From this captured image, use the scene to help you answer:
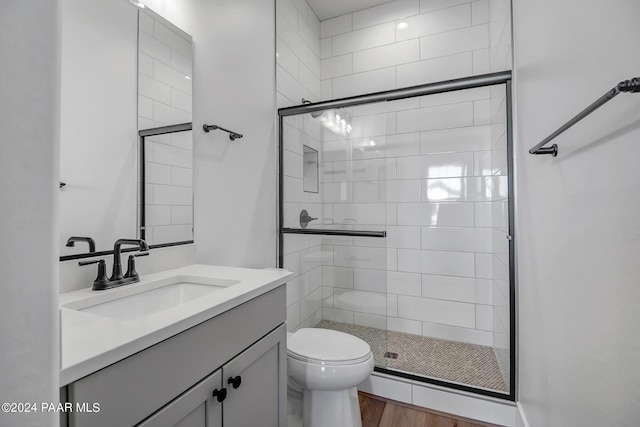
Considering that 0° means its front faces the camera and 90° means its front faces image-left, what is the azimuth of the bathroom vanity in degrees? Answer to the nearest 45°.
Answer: approximately 315°

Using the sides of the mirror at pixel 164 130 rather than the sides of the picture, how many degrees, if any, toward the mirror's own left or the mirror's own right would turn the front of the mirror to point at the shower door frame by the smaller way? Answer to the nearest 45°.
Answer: approximately 45° to the mirror's own left

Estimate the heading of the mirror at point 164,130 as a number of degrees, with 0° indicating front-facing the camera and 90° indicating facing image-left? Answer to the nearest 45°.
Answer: approximately 315°

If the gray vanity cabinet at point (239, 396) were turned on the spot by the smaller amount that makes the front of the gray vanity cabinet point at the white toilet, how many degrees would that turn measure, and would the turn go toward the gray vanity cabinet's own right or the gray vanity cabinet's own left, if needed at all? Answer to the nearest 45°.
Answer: approximately 90° to the gray vanity cabinet's own left
